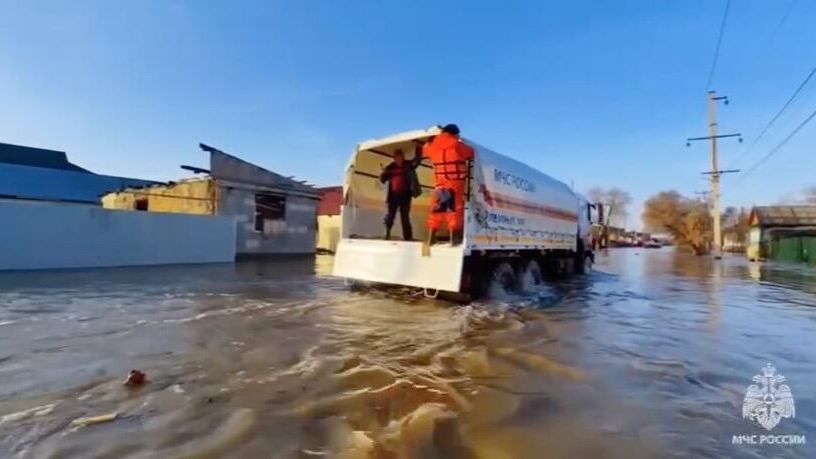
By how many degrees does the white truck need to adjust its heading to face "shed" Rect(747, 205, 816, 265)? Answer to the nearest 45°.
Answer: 0° — it already faces it

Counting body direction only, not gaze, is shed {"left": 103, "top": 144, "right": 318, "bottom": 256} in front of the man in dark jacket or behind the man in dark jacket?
behind

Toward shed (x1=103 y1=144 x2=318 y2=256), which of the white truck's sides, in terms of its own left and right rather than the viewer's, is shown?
left

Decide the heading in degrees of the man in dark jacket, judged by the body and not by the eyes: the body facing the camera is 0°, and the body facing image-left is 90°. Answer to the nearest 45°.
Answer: approximately 0°

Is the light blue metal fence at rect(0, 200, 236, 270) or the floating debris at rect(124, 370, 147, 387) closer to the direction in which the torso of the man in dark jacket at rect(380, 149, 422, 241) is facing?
the floating debris

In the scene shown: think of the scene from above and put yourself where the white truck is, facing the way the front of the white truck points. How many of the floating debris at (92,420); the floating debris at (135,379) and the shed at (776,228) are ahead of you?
1

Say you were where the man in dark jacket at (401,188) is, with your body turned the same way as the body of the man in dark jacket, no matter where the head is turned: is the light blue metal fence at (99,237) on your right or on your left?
on your right

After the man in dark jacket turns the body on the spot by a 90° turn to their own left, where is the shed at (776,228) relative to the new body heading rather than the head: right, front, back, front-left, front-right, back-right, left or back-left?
front-left

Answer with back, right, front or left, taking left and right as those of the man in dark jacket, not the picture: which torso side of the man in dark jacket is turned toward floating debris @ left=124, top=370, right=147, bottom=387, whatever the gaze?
front

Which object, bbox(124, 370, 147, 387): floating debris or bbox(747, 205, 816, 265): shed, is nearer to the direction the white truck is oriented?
the shed

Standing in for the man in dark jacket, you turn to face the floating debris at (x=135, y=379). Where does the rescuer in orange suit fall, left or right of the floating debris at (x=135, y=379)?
left

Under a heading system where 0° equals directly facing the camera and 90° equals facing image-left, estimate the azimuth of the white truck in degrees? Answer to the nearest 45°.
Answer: approximately 225°

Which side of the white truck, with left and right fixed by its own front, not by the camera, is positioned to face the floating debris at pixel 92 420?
back
